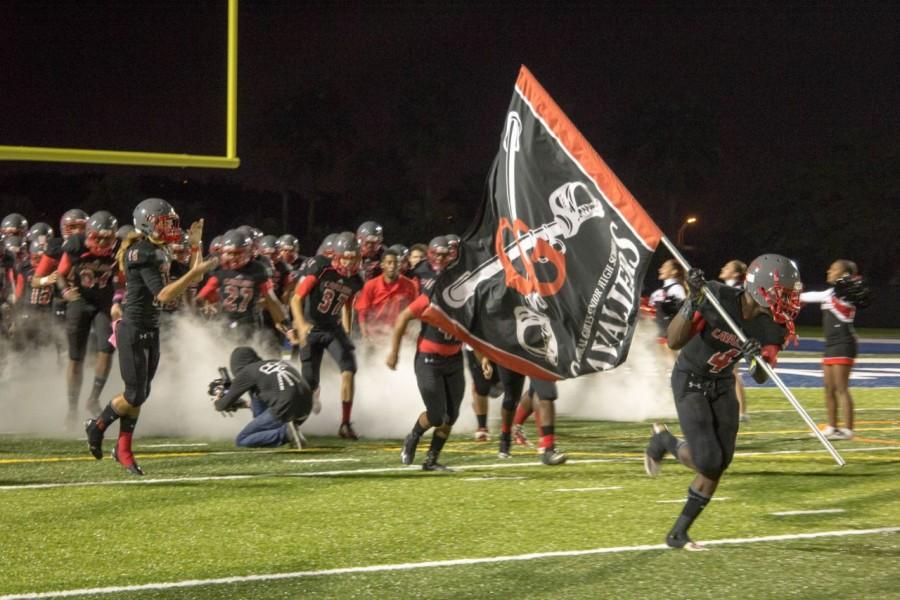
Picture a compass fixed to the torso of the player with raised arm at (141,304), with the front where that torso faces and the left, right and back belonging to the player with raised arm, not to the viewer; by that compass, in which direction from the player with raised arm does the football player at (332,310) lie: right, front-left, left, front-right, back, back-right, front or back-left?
front-left

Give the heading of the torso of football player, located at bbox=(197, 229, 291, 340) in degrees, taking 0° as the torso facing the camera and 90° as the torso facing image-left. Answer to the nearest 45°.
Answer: approximately 0°

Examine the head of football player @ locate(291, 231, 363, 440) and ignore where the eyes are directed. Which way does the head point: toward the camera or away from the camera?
toward the camera

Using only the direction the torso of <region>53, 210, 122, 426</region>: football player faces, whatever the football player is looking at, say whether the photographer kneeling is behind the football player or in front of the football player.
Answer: in front

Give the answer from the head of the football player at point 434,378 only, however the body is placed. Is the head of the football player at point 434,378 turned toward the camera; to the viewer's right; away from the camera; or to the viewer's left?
toward the camera

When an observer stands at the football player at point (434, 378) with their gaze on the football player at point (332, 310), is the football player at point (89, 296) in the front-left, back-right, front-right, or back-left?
front-left

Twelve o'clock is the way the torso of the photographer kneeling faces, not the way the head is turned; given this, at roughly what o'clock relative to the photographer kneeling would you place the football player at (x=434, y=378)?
The football player is roughly at 6 o'clock from the photographer kneeling.

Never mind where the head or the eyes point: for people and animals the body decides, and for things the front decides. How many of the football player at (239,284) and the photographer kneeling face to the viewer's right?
0

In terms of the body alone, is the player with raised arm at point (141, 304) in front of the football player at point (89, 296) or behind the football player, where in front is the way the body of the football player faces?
in front

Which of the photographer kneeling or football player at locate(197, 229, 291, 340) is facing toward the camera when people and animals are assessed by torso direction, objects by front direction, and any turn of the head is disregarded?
the football player

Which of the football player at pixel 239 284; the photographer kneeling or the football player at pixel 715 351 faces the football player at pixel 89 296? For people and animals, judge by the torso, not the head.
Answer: the photographer kneeling

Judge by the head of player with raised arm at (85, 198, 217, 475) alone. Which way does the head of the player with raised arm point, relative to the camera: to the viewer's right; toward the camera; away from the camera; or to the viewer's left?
to the viewer's right

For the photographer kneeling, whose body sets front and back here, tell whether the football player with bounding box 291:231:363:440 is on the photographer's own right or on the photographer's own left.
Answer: on the photographer's own right

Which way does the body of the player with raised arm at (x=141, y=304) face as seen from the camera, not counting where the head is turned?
to the viewer's right

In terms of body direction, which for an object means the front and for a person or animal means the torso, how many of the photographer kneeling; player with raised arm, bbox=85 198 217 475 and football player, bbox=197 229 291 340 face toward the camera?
1
